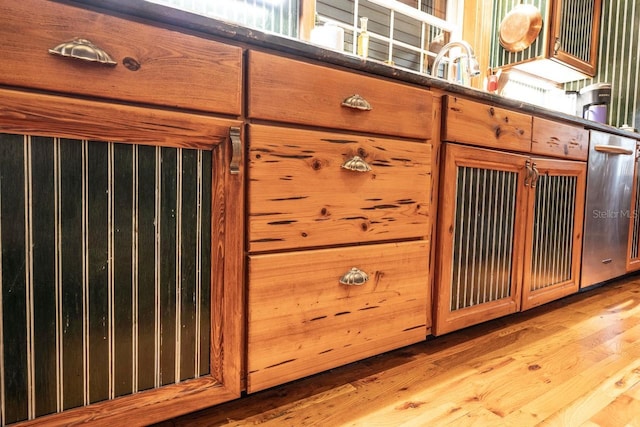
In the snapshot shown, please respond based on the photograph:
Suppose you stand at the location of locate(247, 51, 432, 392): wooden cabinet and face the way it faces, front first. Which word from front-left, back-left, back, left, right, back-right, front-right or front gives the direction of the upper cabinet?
left

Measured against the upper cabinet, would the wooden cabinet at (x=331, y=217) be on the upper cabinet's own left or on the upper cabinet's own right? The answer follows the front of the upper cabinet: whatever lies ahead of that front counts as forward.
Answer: on the upper cabinet's own right

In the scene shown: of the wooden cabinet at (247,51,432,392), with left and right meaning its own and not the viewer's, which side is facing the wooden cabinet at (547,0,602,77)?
left

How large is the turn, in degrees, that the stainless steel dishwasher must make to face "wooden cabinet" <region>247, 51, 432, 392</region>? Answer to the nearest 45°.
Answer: approximately 45° to its right

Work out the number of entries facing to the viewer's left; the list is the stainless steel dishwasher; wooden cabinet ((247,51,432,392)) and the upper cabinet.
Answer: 0

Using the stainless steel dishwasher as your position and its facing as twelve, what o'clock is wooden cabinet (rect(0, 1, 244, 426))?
The wooden cabinet is roughly at 2 o'clock from the stainless steel dishwasher.

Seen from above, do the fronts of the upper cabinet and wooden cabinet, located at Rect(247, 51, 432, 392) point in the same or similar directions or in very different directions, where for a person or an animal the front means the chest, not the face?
same or similar directions

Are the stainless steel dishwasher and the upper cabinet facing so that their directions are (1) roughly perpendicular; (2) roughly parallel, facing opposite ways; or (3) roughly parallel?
roughly parallel

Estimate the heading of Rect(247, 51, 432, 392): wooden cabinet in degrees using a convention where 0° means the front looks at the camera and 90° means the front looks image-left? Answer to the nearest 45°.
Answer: approximately 315°

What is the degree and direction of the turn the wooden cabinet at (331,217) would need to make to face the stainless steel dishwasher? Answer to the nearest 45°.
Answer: approximately 90° to its left
